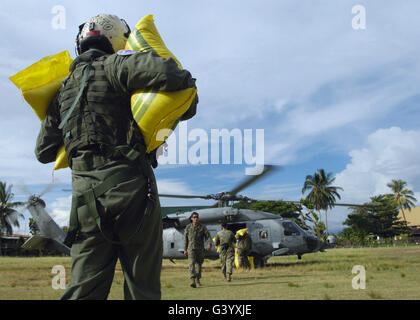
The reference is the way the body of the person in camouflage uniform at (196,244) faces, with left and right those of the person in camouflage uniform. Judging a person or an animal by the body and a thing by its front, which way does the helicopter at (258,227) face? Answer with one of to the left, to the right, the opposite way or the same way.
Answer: to the left

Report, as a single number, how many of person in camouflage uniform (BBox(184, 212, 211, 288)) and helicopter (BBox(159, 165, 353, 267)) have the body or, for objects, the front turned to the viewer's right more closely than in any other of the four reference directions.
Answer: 1

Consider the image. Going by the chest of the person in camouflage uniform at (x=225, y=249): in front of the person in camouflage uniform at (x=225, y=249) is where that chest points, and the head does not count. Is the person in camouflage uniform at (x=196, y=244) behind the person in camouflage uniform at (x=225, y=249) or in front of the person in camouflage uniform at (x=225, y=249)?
behind

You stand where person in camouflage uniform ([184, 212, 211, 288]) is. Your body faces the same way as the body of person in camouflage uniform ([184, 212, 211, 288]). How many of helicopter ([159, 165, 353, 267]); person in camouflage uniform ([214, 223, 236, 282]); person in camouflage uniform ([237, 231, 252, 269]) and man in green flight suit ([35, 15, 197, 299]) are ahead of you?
1

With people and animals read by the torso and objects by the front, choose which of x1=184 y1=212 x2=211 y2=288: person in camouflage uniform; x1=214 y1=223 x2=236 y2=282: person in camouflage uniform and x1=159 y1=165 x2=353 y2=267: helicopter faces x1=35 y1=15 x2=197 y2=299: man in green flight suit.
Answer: x1=184 y1=212 x2=211 y2=288: person in camouflage uniform

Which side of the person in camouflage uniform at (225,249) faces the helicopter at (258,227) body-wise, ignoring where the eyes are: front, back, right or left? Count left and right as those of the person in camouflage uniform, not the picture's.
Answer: front

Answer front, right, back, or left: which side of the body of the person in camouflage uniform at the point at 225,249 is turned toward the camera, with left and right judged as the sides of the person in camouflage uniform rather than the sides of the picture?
back

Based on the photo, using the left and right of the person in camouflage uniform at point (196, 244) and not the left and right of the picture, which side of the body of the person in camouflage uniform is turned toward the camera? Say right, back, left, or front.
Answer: front

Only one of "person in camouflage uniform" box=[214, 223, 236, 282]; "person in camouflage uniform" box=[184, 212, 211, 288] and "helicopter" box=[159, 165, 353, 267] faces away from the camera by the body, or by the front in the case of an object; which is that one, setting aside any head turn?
"person in camouflage uniform" box=[214, 223, 236, 282]

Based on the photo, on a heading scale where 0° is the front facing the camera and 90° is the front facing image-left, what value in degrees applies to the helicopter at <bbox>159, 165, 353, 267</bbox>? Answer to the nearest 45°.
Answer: approximately 270°
